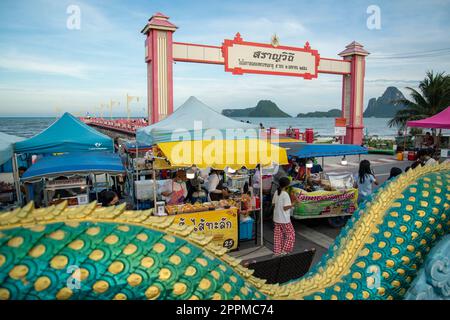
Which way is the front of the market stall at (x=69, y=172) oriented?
toward the camera

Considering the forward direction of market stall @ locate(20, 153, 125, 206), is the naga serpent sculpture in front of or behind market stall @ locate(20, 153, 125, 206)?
in front

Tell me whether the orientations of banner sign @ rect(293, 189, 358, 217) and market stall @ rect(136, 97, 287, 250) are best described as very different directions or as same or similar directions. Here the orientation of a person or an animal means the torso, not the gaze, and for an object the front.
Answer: same or similar directions

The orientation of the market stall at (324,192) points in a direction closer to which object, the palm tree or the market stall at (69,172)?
the market stall

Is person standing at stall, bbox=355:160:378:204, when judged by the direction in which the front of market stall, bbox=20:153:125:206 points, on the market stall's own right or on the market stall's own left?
on the market stall's own left

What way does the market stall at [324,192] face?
toward the camera

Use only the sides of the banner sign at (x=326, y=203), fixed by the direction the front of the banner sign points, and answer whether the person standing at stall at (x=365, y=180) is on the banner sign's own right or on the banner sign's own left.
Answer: on the banner sign's own left

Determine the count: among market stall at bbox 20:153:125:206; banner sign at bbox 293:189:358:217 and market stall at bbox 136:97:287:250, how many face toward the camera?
3

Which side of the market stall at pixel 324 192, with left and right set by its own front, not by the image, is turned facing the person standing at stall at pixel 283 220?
front

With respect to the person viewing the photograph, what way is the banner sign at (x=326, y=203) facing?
facing the viewer
